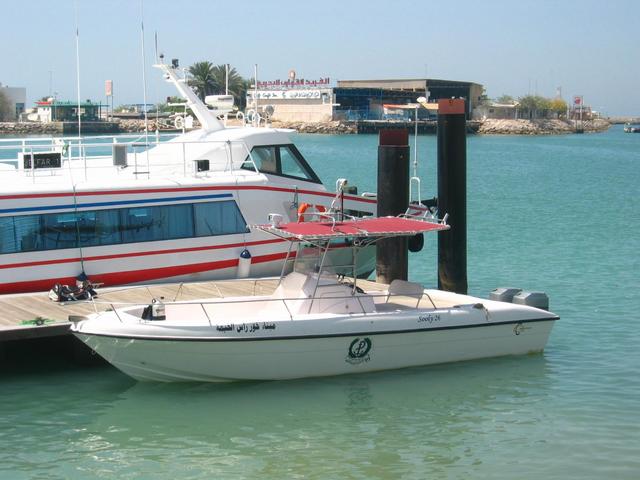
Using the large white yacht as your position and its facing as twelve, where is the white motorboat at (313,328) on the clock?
The white motorboat is roughly at 2 o'clock from the large white yacht.

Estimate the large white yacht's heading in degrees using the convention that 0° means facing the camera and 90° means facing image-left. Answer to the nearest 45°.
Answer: approximately 270°

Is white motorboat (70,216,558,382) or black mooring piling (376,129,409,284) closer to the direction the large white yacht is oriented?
the black mooring piling

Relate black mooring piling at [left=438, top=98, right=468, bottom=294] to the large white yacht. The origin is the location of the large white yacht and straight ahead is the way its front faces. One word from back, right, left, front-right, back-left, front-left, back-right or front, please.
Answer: front

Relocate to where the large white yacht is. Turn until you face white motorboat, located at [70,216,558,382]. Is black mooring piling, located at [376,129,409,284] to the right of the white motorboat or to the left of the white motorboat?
left

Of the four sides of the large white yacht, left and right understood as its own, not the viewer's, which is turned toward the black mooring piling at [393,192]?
front
